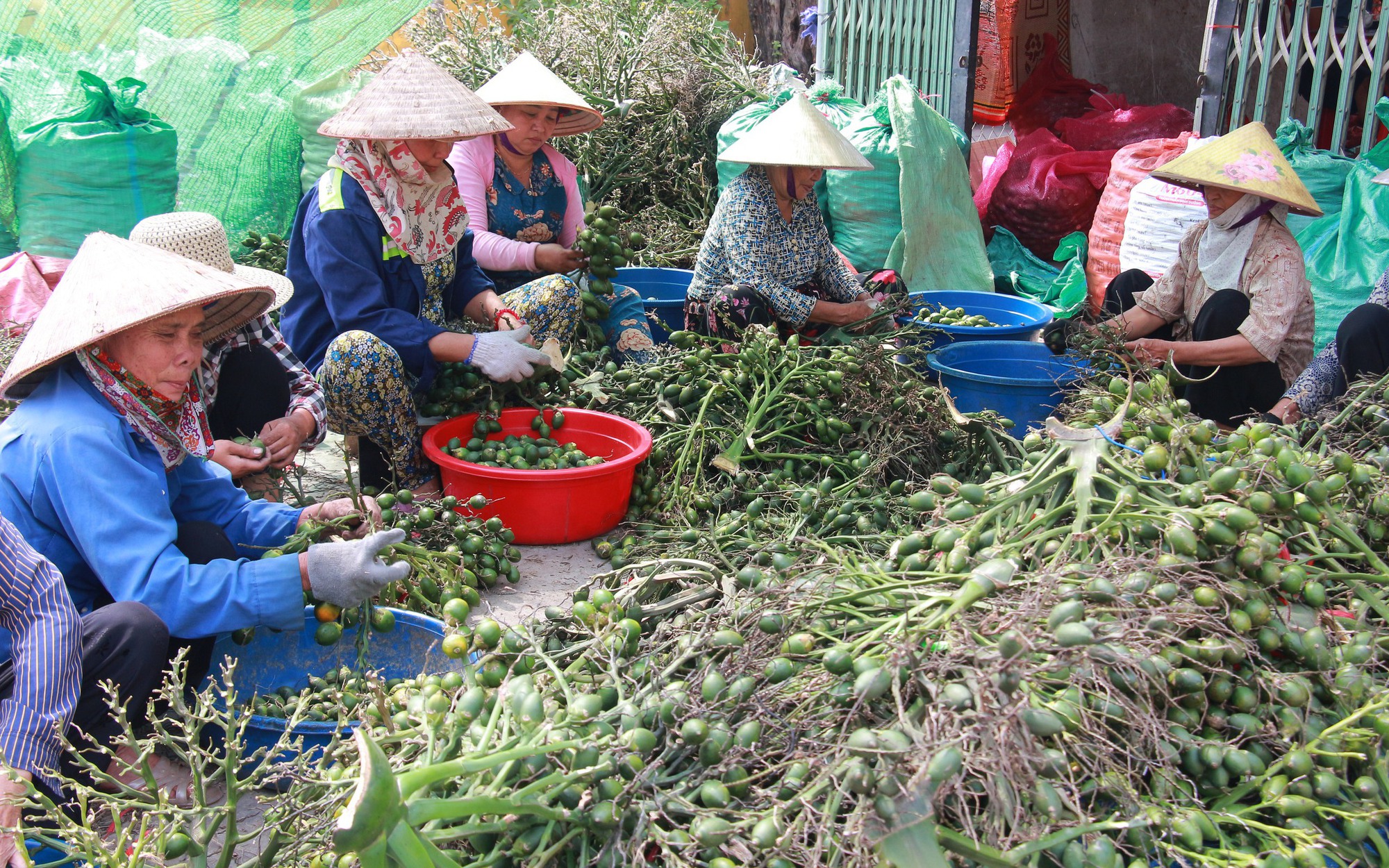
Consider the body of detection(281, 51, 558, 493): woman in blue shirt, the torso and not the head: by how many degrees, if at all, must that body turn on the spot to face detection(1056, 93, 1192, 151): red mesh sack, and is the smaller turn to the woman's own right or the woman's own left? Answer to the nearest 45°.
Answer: approximately 90° to the woman's own left

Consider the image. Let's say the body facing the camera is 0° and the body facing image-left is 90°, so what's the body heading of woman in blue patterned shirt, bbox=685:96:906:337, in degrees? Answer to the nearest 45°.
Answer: approximately 315°

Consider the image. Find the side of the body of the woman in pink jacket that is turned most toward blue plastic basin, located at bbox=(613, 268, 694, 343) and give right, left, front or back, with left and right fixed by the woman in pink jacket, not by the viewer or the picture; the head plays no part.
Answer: left

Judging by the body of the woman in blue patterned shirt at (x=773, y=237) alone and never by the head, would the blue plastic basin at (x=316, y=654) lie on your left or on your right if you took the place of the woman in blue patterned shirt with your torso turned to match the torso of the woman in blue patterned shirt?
on your right

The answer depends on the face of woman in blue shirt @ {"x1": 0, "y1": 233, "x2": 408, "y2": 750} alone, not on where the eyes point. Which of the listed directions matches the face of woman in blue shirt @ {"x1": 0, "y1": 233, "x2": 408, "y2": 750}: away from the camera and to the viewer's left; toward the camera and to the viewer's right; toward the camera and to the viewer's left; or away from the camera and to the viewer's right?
toward the camera and to the viewer's right

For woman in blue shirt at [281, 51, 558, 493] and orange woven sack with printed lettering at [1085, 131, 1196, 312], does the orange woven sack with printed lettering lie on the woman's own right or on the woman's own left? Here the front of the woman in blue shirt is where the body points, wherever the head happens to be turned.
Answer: on the woman's own left

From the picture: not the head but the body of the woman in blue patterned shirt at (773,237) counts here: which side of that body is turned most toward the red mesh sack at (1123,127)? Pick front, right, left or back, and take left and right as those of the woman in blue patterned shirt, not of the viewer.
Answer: left
